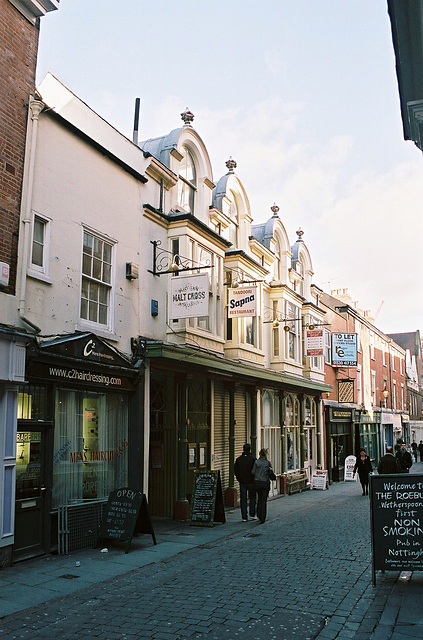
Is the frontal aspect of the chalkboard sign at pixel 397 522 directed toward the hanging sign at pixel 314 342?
no

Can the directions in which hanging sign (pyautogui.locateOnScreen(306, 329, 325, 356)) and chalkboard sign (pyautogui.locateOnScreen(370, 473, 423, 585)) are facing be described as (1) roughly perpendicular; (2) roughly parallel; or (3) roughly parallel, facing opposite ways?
roughly parallel

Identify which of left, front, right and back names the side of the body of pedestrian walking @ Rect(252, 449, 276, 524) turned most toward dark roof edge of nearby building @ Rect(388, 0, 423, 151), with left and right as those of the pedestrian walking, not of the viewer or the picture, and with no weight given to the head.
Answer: back

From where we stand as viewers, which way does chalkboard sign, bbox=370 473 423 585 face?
facing the viewer

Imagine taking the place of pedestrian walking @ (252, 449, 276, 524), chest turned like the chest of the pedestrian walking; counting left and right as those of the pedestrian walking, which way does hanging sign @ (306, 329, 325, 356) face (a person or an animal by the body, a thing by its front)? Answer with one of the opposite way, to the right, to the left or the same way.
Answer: the opposite way

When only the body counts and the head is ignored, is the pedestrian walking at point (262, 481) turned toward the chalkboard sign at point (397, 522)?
no

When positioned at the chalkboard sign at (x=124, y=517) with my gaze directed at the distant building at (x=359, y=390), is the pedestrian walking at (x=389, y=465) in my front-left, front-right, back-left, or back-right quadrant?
front-right

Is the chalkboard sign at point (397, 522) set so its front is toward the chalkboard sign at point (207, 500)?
no

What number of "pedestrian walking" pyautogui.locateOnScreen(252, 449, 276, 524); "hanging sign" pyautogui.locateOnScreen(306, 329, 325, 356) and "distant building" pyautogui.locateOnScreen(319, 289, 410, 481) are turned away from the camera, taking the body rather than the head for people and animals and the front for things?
1

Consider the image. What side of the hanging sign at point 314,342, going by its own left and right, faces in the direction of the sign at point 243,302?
front

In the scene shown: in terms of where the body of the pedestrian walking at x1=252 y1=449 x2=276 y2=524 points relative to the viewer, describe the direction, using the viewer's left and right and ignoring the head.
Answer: facing away from the viewer

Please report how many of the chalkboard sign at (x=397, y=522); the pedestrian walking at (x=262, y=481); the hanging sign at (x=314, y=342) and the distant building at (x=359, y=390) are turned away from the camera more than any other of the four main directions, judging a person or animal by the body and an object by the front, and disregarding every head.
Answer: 1
